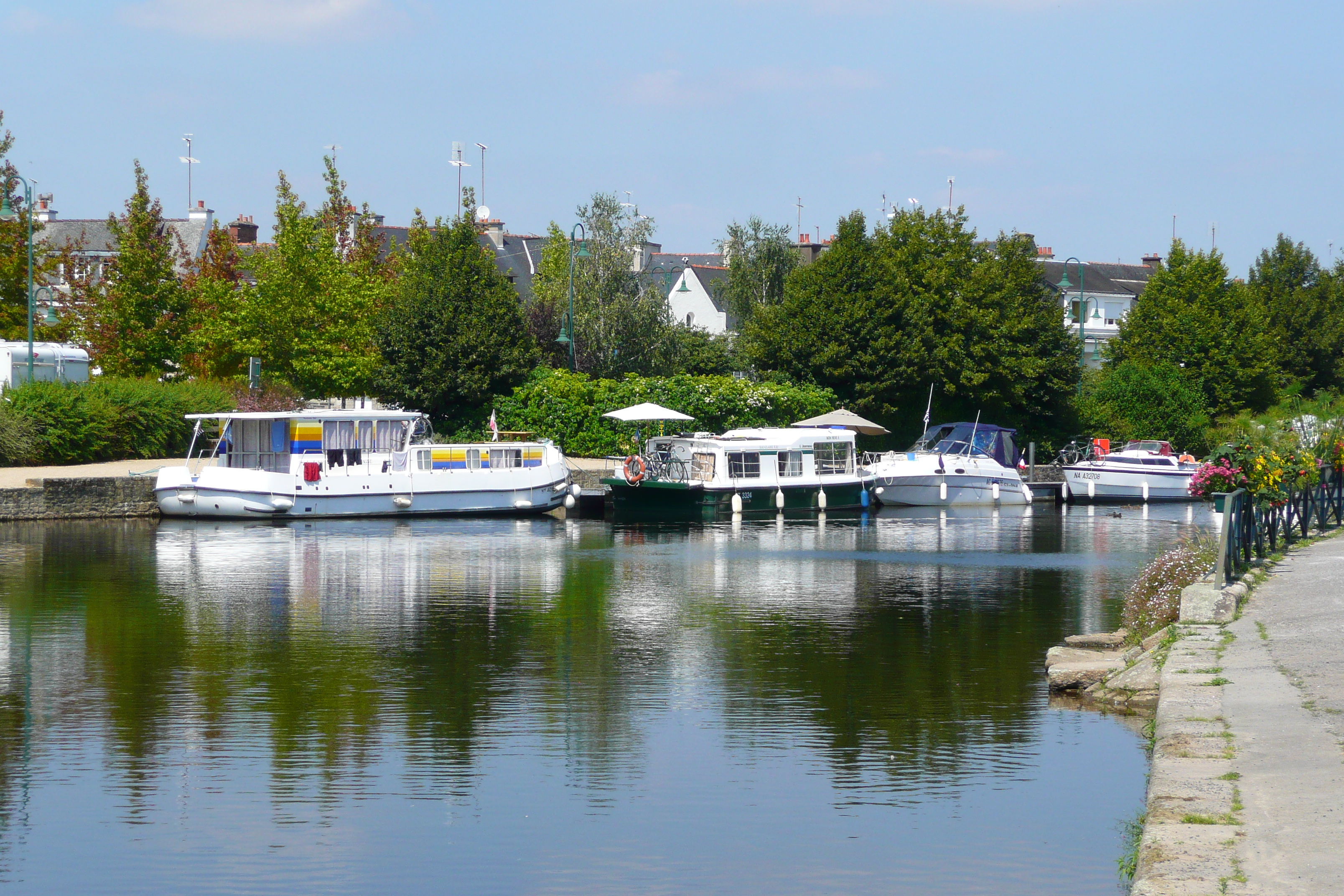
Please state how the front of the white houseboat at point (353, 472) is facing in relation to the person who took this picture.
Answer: facing to the right of the viewer

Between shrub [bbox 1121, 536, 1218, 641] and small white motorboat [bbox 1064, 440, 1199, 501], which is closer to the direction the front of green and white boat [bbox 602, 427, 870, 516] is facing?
the shrub

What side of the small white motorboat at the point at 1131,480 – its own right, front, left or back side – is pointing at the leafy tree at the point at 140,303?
front

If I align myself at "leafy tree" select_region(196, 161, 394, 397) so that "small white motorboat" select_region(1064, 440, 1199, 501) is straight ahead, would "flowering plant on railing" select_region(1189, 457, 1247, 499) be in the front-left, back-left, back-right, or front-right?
front-right

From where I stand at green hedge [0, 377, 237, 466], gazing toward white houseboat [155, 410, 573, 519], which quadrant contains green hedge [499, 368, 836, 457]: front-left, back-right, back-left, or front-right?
front-left

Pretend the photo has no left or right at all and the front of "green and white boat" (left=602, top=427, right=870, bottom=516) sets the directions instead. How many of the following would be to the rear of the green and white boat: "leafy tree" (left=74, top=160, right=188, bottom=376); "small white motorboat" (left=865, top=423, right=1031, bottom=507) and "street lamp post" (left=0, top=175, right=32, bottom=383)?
1

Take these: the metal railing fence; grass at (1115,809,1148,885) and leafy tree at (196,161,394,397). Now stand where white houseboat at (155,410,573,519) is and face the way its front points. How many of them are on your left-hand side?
1

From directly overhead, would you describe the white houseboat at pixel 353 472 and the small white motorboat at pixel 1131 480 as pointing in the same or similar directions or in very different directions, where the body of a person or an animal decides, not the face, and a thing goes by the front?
very different directions

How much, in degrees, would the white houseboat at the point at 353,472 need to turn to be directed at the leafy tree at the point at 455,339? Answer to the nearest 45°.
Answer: approximately 90° to its left

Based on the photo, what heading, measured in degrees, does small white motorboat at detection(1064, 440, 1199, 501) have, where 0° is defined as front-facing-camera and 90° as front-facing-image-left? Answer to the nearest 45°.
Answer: approximately 90°

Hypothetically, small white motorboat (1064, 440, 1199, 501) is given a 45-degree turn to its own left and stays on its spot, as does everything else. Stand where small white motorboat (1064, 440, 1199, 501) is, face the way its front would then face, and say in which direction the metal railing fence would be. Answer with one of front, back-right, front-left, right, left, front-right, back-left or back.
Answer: front-left

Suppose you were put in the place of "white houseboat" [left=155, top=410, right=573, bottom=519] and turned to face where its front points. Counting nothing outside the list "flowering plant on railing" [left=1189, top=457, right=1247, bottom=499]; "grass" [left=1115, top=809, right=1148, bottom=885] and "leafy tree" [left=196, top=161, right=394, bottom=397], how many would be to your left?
1

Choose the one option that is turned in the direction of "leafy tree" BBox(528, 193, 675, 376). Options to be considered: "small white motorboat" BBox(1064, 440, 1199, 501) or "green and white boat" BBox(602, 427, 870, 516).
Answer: the small white motorboat

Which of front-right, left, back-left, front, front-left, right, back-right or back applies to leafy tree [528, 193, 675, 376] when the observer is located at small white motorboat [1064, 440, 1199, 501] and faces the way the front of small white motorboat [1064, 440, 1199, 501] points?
front

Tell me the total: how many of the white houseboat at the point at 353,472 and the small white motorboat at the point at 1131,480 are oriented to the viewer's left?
1
